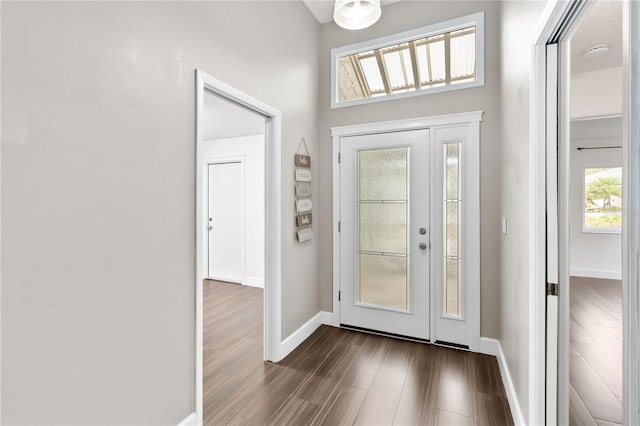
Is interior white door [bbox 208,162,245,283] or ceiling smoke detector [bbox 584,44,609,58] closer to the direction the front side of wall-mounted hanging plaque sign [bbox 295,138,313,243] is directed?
the ceiling smoke detector

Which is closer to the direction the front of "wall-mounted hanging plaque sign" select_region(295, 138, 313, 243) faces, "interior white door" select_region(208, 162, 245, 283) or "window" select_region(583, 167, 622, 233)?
the window

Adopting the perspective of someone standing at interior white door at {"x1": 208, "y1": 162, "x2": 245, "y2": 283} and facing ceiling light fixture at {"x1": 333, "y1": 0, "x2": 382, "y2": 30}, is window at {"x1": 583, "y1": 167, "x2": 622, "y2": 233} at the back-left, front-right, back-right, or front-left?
front-left

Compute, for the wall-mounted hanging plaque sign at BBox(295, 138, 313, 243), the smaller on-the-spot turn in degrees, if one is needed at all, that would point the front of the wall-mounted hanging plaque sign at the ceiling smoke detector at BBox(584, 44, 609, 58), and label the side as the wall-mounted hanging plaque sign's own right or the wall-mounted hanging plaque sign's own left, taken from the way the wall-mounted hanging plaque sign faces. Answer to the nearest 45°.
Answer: approximately 45° to the wall-mounted hanging plaque sign's own left

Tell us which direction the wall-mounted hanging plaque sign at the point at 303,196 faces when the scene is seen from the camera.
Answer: facing the viewer and to the right of the viewer

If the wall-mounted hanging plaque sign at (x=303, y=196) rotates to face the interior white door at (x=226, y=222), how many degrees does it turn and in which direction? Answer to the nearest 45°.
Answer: approximately 180°

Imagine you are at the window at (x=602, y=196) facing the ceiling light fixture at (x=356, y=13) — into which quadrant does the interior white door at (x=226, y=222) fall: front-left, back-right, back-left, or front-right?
front-right

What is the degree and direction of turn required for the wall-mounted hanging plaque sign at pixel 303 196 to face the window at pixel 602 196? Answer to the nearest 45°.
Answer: approximately 45° to its left
